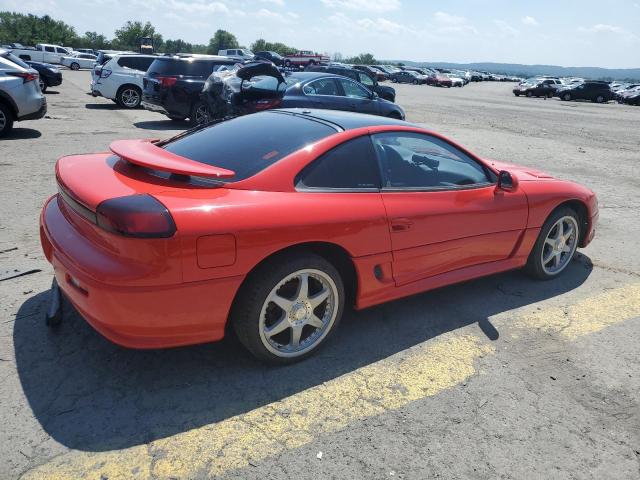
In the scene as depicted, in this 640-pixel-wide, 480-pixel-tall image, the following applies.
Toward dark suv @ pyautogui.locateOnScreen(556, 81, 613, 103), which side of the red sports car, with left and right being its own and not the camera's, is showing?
front

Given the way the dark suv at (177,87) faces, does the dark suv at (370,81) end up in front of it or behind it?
in front

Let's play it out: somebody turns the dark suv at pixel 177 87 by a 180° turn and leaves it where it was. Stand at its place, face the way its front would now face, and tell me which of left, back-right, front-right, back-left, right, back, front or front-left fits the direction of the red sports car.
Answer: front-left

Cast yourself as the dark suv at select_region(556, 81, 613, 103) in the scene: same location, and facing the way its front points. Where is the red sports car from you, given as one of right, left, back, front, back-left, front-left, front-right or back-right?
left

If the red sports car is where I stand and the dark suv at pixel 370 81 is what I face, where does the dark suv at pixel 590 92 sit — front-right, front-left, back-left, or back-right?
front-right

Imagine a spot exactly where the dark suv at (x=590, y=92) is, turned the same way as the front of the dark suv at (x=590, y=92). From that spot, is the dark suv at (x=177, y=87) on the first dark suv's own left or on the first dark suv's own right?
on the first dark suv's own left

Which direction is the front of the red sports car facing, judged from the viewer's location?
facing away from the viewer and to the right of the viewer

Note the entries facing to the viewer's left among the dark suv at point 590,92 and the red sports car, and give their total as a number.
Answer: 1

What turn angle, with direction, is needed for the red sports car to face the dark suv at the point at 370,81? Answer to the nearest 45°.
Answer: approximately 45° to its left

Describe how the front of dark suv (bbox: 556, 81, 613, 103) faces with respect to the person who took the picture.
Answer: facing to the left of the viewer

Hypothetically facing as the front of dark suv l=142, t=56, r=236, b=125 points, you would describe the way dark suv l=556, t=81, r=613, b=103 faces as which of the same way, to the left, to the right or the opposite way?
to the left

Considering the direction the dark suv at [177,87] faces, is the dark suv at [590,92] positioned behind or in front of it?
in front

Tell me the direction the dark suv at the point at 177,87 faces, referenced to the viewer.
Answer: facing away from the viewer and to the right of the viewer
